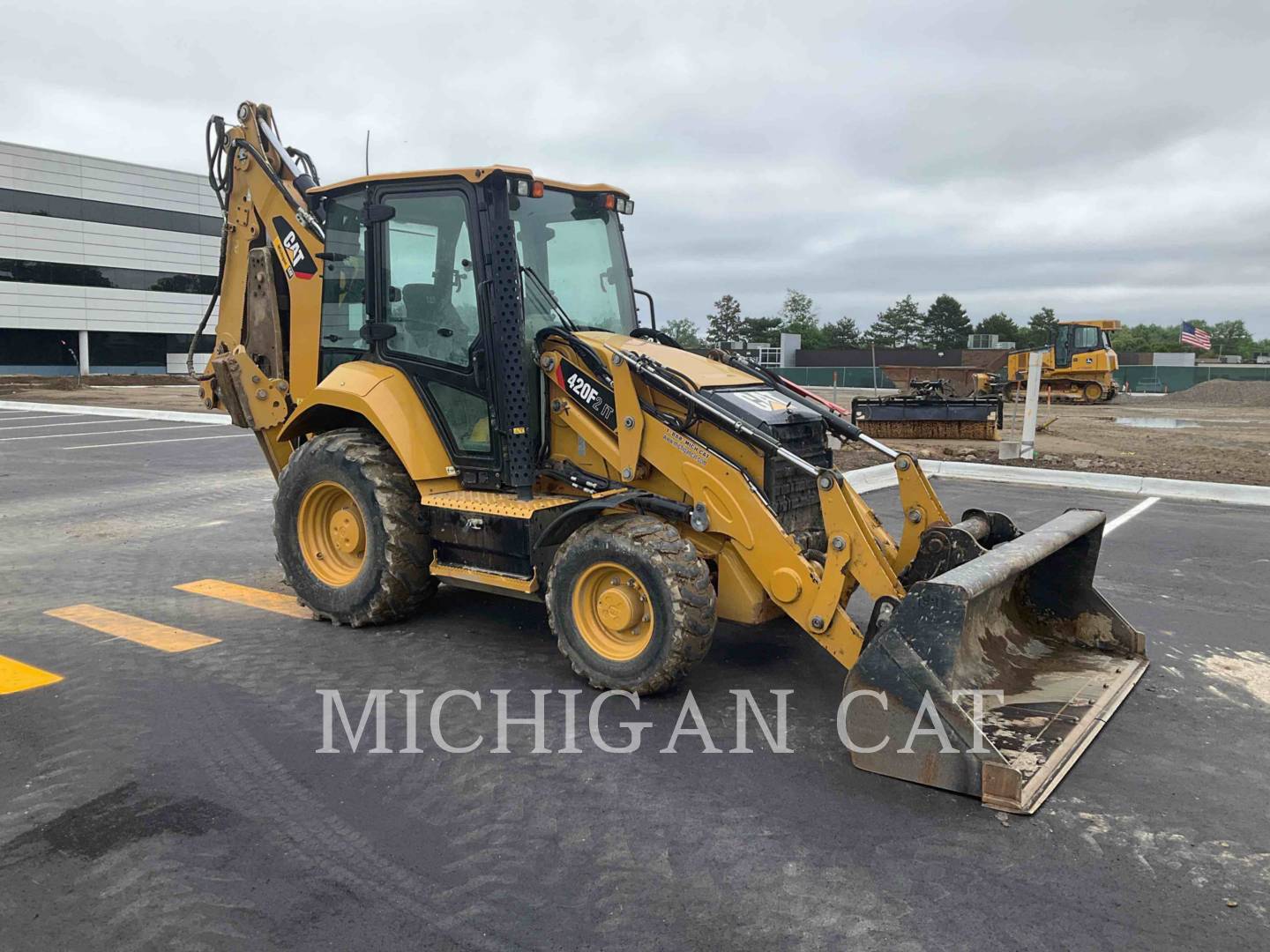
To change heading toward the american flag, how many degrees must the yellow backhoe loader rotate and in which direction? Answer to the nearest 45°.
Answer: approximately 90° to its left

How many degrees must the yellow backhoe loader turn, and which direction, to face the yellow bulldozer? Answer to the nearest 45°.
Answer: approximately 90° to its left

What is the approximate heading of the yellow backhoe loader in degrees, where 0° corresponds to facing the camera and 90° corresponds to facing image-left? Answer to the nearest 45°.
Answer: approximately 315°

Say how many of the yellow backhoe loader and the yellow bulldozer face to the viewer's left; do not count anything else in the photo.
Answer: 1

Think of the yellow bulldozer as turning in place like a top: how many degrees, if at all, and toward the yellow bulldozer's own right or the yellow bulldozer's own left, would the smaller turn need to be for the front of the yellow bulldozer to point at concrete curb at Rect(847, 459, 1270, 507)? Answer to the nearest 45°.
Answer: approximately 90° to the yellow bulldozer's own left

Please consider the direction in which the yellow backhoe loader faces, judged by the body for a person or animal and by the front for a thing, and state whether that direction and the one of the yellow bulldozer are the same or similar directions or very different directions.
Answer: very different directions

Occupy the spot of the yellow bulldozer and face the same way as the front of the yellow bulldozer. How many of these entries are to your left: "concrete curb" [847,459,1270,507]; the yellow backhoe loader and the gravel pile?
2

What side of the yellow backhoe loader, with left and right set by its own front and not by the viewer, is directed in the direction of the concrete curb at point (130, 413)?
back

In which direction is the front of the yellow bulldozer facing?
to the viewer's left

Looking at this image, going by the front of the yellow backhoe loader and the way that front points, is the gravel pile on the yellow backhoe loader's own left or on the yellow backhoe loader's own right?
on the yellow backhoe loader's own left

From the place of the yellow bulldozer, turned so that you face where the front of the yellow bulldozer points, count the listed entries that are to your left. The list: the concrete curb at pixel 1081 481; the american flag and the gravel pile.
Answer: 1

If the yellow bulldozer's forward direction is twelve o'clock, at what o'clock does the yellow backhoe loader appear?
The yellow backhoe loader is roughly at 9 o'clock from the yellow bulldozer.
